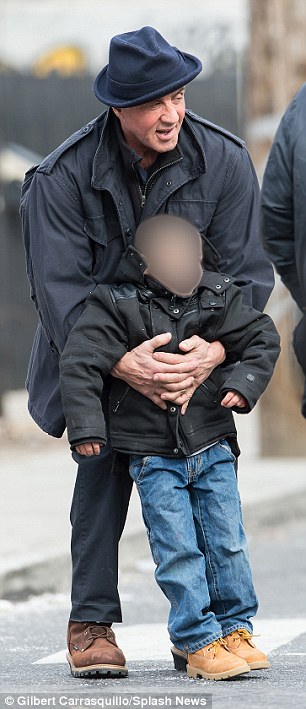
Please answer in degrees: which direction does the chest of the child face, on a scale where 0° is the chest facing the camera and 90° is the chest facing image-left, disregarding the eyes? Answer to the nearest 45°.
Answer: approximately 315°

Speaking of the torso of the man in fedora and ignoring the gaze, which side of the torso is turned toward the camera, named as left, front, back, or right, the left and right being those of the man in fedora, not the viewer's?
front

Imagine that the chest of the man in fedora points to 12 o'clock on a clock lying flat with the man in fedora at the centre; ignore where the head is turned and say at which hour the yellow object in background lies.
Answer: The yellow object in background is roughly at 6 o'clock from the man in fedora.

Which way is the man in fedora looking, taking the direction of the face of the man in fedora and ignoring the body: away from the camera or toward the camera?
toward the camera

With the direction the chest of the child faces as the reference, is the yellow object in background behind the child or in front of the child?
behind
